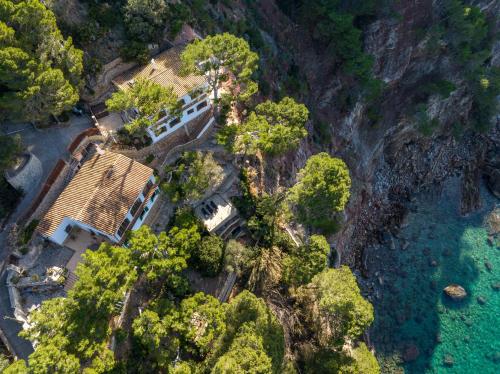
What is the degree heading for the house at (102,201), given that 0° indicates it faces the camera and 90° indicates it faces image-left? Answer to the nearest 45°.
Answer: approximately 315°

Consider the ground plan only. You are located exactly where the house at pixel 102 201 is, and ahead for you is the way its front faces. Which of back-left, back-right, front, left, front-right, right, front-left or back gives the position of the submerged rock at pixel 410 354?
front-left

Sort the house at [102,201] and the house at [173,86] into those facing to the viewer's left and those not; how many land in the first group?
0
